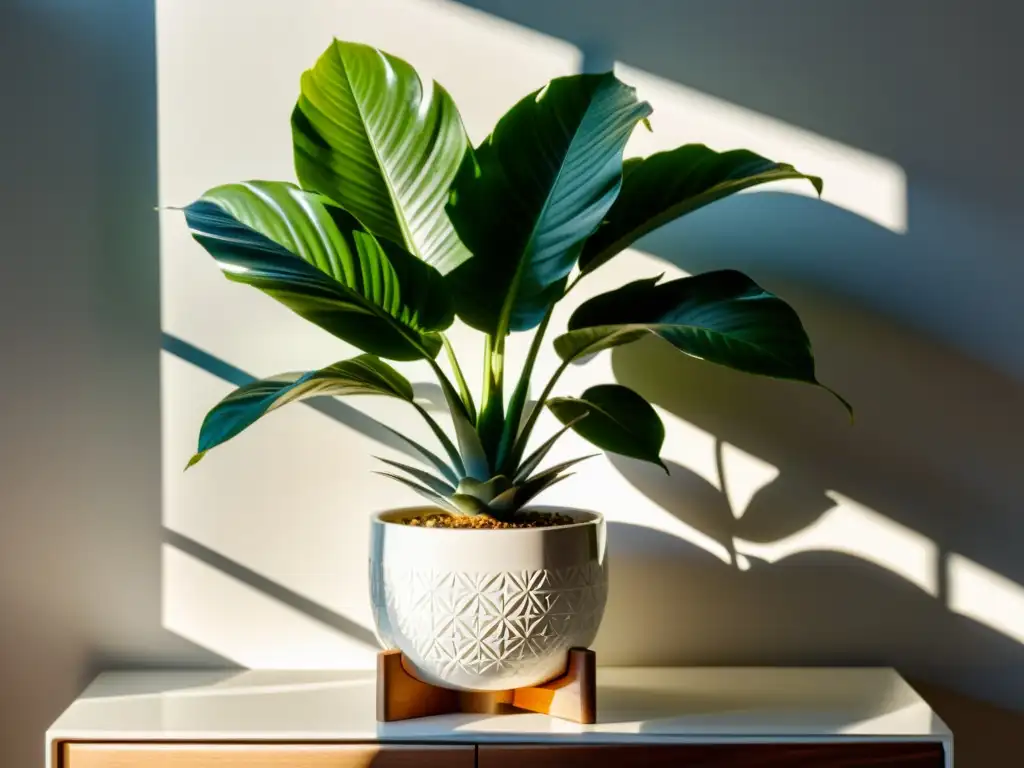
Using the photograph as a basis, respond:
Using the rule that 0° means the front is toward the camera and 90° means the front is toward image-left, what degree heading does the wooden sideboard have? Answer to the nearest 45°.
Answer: approximately 0°
